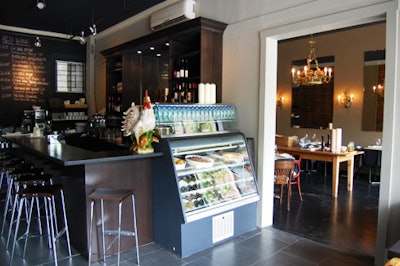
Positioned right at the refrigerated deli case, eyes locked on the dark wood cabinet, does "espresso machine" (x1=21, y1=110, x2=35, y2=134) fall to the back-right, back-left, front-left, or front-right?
front-left

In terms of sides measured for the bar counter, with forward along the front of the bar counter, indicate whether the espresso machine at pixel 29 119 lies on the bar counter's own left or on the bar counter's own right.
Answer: on the bar counter's own right

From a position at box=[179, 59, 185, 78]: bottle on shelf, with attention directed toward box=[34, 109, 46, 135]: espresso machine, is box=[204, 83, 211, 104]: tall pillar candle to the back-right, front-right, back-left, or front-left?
back-left

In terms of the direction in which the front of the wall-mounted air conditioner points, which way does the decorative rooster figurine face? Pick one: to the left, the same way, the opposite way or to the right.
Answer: to the left

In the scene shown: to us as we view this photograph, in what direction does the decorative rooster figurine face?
facing the viewer and to the right of the viewer

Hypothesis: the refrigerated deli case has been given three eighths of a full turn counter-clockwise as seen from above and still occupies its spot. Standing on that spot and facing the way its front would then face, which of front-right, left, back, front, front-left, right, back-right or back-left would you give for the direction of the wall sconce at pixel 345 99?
front-right

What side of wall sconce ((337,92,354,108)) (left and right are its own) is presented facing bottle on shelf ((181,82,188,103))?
front

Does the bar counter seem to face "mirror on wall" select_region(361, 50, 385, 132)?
no

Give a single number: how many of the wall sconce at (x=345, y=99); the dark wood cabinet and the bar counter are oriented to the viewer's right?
0

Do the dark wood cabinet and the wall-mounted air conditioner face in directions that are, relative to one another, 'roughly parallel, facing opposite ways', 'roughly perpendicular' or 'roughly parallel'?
roughly parallel

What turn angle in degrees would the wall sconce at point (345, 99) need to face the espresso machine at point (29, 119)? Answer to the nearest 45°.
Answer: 0° — it already faces it

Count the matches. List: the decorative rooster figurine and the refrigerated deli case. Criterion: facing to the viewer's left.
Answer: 0

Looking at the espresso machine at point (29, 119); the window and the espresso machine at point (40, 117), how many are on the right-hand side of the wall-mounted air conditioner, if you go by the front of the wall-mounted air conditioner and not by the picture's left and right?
3

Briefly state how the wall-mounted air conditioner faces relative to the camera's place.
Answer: facing the viewer and to the left of the viewer

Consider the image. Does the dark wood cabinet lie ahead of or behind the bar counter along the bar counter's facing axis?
behind
